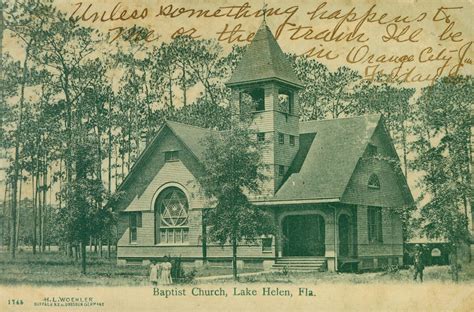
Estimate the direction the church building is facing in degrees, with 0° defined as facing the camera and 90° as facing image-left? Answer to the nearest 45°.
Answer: approximately 45°

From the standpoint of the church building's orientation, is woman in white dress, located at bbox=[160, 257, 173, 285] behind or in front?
in front
